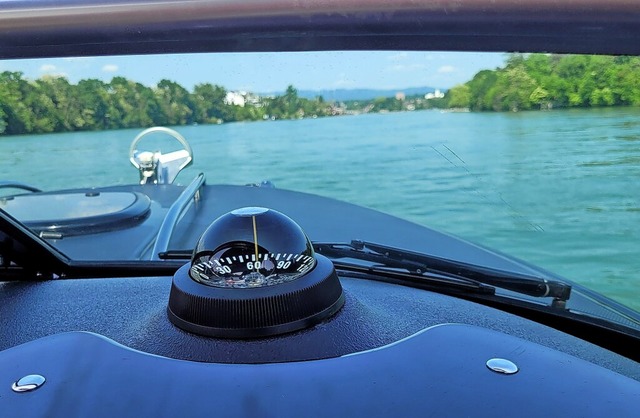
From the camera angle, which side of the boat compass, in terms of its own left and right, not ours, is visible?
front

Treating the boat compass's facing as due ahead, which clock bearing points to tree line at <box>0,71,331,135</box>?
The tree line is roughly at 5 o'clock from the boat compass.

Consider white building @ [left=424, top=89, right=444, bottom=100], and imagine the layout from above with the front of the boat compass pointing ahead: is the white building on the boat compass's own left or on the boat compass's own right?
on the boat compass's own left

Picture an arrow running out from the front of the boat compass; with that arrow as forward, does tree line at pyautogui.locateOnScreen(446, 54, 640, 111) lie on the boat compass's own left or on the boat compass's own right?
on the boat compass's own left
